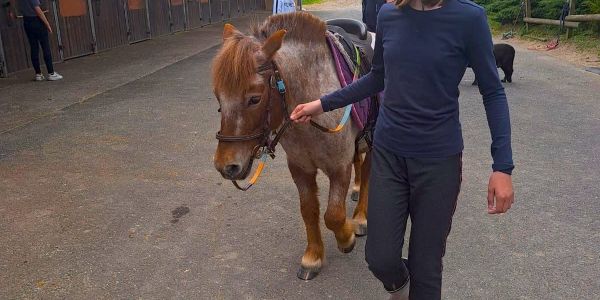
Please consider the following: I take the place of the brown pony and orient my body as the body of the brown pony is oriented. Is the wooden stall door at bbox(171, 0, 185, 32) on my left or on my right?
on my right

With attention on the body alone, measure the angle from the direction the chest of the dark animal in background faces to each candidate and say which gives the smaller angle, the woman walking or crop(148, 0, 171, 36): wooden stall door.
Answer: the wooden stall door

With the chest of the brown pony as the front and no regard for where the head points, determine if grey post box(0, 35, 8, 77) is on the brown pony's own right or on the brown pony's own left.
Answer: on the brown pony's own right

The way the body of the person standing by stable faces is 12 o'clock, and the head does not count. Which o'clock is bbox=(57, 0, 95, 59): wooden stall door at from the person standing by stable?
The wooden stall door is roughly at 11 o'clock from the person standing by stable.

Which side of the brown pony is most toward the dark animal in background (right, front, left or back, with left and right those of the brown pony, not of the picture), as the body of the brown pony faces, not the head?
back

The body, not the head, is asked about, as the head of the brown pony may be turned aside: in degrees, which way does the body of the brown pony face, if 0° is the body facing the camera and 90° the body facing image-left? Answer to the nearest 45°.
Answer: approximately 45°

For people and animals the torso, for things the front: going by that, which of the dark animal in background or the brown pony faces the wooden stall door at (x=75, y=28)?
the dark animal in background

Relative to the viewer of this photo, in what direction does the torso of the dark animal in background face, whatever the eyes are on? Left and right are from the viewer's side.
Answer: facing to the left of the viewer

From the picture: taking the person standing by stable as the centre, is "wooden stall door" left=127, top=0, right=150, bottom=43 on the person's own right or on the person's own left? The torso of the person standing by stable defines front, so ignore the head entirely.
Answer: on the person's own left

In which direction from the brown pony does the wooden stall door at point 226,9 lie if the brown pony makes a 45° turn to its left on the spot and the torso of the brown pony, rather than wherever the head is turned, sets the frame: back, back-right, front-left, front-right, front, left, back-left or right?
back

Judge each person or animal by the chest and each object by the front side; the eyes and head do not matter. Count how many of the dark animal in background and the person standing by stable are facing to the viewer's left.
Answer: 1
